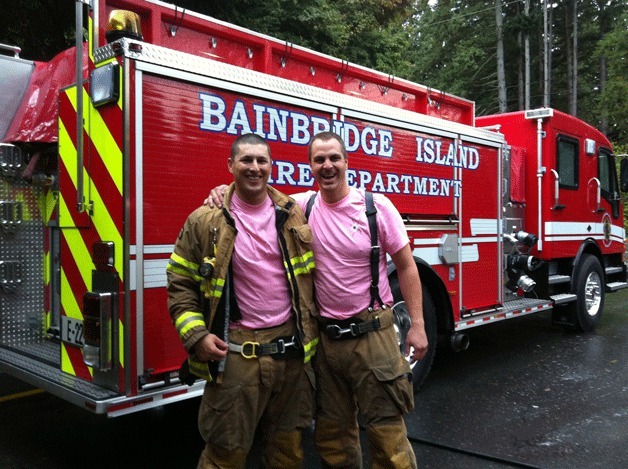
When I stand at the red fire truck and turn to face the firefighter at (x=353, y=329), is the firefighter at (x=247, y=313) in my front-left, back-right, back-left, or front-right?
front-right

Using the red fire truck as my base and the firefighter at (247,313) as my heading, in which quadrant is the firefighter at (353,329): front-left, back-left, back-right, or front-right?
front-left

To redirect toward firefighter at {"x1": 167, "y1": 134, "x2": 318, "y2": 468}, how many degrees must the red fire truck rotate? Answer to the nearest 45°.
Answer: approximately 90° to its right

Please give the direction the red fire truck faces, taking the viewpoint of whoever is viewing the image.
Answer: facing away from the viewer and to the right of the viewer

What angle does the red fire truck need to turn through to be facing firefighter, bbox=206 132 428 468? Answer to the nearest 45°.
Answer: approximately 90° to its right

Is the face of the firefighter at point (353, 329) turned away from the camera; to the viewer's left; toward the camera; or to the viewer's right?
toward the camera

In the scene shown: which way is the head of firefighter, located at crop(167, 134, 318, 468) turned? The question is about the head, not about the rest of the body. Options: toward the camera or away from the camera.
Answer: toward the camera
